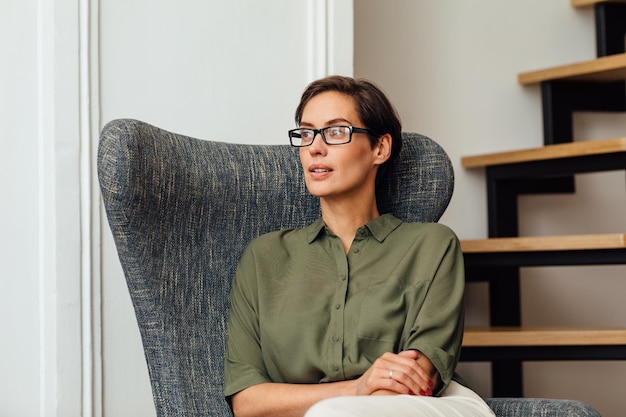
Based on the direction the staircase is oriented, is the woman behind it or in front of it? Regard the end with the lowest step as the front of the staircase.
in front

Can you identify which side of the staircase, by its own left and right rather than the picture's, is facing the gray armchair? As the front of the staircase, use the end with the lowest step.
front

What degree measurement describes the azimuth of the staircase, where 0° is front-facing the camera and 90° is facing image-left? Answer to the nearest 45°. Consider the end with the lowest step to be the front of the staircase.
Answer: approximately 45°
